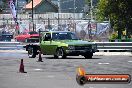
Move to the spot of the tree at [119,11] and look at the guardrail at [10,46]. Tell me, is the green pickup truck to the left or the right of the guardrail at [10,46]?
left

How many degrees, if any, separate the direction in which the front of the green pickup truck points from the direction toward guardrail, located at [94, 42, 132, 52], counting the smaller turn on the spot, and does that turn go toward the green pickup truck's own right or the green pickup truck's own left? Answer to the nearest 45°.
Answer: approximately 90° to the green pickup truck's own left

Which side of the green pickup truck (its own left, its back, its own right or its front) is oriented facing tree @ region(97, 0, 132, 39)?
left

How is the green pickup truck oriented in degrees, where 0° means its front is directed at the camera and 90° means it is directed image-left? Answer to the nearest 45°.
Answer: approximately 315°

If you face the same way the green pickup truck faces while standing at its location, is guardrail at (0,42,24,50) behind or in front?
behind

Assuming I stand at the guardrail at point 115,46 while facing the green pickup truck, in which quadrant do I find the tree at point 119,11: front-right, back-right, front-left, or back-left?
back-right
